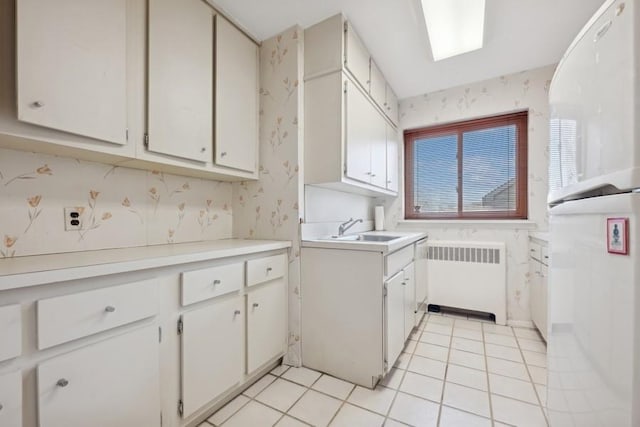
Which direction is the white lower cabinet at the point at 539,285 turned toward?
to the viewer's left

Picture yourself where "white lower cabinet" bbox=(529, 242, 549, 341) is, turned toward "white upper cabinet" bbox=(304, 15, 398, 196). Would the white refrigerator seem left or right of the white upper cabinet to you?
left

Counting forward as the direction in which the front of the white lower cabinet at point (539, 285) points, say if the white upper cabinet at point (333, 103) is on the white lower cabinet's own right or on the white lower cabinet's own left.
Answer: on the white lower cabinet's own left

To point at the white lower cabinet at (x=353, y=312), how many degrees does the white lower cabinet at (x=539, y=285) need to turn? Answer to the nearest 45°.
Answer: approximately 45° to its left

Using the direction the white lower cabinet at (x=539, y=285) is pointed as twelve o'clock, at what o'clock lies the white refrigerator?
The white refrigerator is roughly at 9 o'clock from the white lower cabinet.

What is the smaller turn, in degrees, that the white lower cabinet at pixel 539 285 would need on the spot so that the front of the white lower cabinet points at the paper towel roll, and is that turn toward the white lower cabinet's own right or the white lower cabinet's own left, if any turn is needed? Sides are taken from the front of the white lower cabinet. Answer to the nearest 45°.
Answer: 0° — it already faces it
